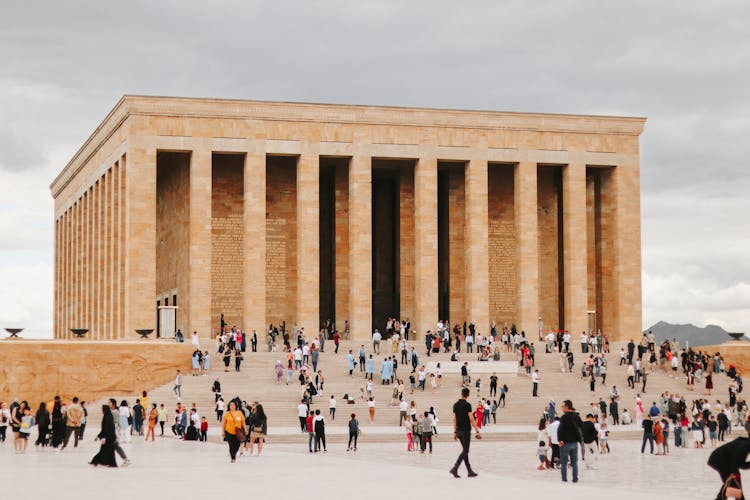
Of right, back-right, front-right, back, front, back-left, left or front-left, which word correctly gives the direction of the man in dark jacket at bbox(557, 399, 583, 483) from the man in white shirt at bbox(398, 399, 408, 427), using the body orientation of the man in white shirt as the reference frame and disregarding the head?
back

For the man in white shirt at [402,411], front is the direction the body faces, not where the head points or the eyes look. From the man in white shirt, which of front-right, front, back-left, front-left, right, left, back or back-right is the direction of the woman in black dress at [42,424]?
back-left

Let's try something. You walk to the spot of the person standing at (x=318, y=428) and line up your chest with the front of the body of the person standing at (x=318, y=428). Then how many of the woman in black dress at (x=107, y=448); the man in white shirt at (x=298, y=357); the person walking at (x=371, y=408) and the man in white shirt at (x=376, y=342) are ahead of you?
3

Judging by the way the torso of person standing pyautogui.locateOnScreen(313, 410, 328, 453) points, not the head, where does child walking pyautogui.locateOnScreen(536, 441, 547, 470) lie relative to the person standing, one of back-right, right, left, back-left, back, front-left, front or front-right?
back-right

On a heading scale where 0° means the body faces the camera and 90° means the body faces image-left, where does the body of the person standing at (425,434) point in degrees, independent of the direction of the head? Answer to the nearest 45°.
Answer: approximately 180°

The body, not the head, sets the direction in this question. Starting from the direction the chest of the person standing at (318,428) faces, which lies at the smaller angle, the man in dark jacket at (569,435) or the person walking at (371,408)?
the person walking
